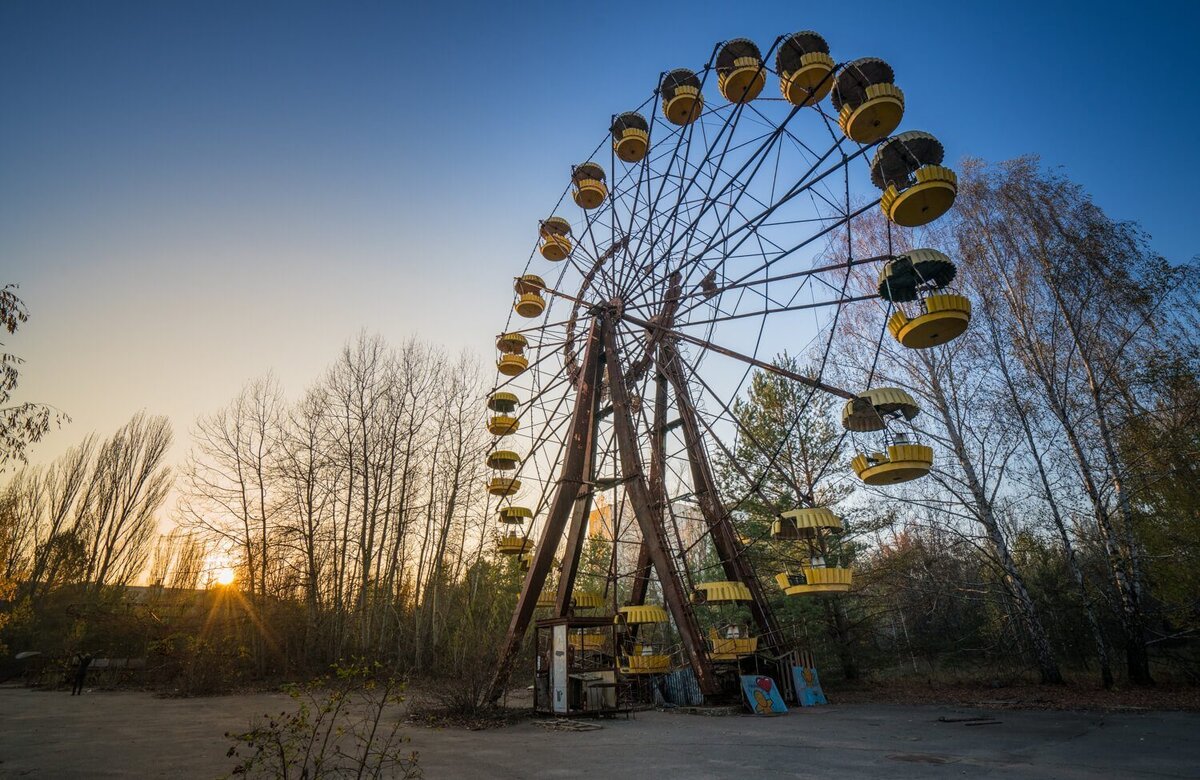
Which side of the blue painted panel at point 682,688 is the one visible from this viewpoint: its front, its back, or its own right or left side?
front

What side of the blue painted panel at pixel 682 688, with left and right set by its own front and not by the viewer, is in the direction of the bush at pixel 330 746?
front
